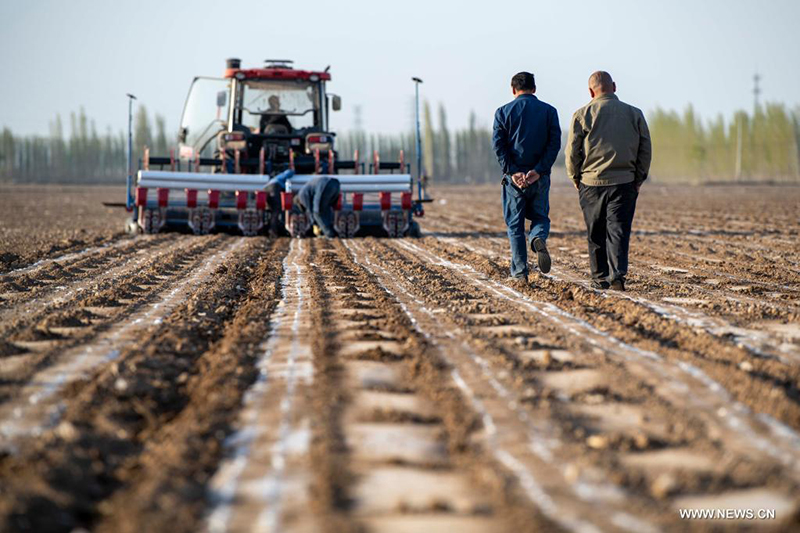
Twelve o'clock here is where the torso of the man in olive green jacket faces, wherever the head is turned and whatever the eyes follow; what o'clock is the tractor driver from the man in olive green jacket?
The tractor driver is roughly at 11 o'clock from the man in olive green jacket.

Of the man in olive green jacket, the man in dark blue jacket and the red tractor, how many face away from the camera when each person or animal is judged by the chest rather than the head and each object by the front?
3

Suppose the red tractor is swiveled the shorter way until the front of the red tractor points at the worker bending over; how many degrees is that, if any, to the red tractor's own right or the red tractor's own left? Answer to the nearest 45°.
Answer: approximately 135° to the red tractor's own right

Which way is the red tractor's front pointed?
away from the camera

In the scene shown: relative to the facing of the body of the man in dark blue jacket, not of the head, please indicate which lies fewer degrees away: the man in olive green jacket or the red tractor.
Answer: the red tractor

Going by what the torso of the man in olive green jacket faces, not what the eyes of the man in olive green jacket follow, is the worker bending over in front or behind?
in front

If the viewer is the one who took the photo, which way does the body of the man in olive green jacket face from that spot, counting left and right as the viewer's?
facing away from the viewer

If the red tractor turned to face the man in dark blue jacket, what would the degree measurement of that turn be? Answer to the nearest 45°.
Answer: approximately 180°

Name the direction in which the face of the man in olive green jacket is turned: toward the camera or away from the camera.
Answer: away from the camera

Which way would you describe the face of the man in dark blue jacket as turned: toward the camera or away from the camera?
away from the camera

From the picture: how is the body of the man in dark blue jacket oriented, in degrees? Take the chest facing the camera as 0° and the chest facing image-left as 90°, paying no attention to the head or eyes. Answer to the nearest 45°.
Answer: approximately 180°
